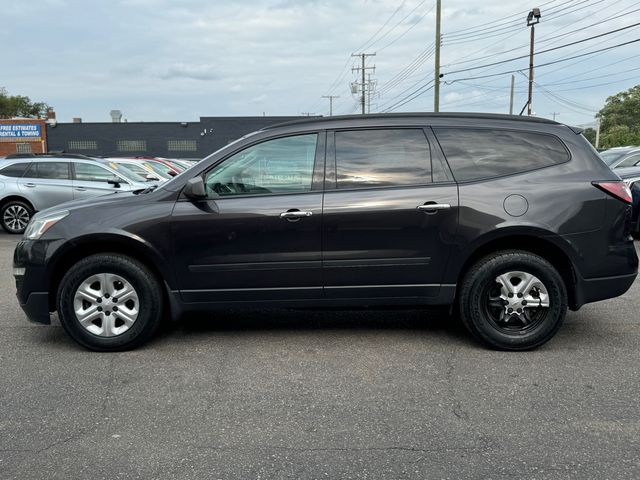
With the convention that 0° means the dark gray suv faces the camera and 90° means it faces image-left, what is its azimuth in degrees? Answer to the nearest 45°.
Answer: approximately 90°

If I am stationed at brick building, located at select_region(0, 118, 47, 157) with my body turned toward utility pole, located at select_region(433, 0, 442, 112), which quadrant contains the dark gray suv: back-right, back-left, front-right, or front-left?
front-right

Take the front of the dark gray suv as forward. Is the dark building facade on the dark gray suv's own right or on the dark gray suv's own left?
on the dark gray suv's own right

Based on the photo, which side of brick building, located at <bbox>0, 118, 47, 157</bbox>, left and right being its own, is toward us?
front

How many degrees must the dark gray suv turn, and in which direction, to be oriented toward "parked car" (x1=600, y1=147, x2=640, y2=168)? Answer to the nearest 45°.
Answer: approximately 135° to its right

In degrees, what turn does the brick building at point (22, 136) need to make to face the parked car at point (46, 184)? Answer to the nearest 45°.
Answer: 0° — it already faces it

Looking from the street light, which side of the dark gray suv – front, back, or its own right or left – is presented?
right

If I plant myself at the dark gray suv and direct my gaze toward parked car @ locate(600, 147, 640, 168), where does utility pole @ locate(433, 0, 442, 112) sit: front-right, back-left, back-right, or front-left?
front-left

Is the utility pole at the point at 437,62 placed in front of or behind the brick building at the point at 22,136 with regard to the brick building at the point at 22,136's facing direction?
in front

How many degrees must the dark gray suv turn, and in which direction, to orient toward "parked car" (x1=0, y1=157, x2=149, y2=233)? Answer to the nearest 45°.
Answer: approximately 45° to its right

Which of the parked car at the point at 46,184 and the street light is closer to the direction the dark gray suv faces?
the parked car

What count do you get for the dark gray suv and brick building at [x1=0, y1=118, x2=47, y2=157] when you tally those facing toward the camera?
1

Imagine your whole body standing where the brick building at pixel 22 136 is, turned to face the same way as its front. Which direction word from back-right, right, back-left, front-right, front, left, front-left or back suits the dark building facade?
left

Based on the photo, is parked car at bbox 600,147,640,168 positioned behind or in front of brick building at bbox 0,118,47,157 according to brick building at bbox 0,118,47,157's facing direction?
in front
